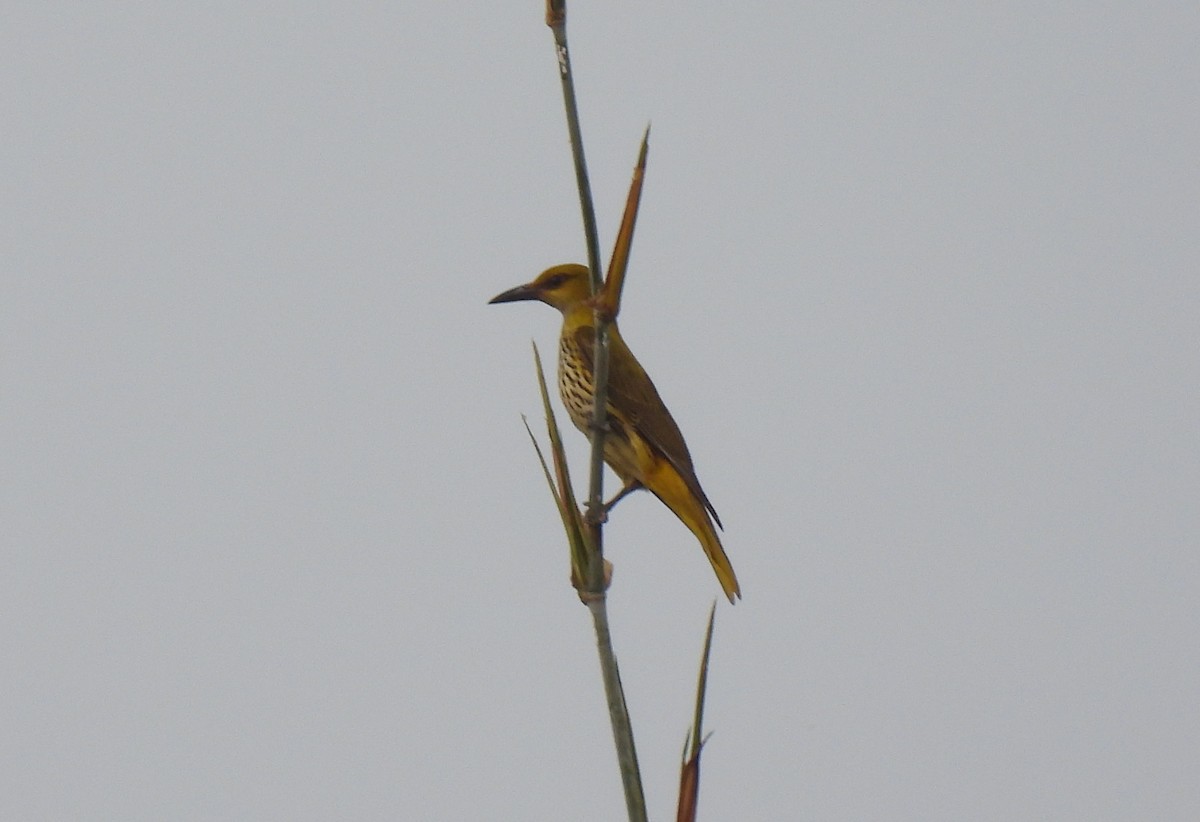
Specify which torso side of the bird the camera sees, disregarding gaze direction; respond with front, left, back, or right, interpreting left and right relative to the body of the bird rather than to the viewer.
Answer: left
